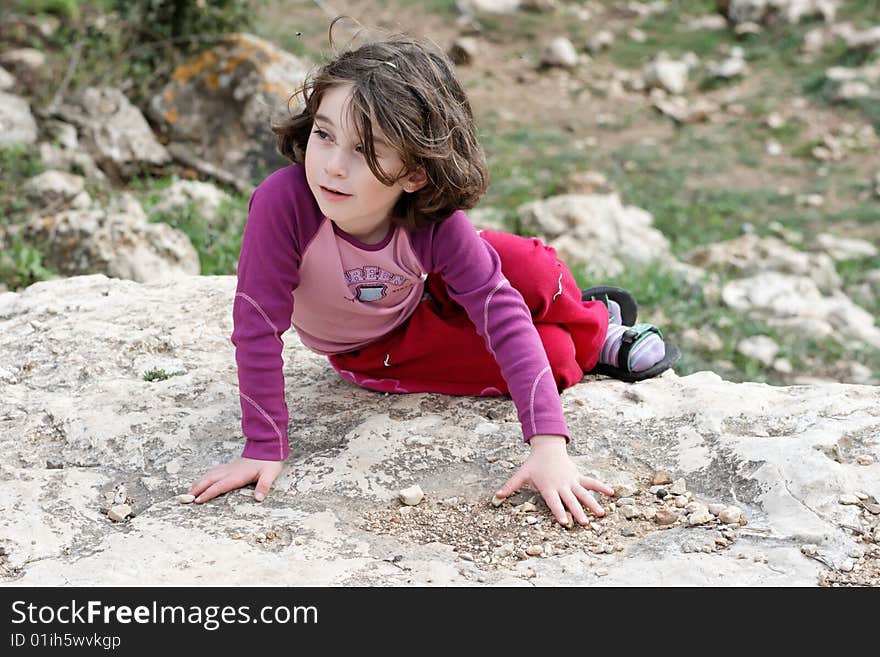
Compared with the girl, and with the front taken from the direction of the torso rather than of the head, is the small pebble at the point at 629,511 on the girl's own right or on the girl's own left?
on the girl's own left

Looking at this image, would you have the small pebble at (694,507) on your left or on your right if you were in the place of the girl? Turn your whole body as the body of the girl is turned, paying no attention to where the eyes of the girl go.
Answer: on your left

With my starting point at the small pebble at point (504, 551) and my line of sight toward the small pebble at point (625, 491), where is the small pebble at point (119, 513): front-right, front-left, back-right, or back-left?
back-left

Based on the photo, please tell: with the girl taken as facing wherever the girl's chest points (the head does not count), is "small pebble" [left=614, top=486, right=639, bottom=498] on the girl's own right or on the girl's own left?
on the girl's own left

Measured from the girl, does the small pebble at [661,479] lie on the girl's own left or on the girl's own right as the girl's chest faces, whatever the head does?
on the girl's own left

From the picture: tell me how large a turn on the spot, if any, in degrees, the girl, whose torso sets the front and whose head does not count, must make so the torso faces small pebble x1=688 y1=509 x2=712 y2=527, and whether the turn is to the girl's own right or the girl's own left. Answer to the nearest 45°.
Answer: approximately 45° to the girl's own left

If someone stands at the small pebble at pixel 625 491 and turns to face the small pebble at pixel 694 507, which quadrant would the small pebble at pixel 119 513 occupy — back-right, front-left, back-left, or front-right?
back-right

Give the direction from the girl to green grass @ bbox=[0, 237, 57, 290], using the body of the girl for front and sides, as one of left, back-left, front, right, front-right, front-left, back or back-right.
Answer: back-right

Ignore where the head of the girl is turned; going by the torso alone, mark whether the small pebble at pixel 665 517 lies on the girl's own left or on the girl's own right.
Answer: on the girl's own left

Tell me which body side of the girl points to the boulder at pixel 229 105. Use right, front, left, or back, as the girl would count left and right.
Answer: back

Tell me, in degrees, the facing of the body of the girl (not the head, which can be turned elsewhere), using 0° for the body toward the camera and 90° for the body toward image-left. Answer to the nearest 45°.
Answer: approximately 0°

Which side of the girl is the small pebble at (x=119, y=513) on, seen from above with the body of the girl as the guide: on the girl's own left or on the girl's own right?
on the girl's own right
